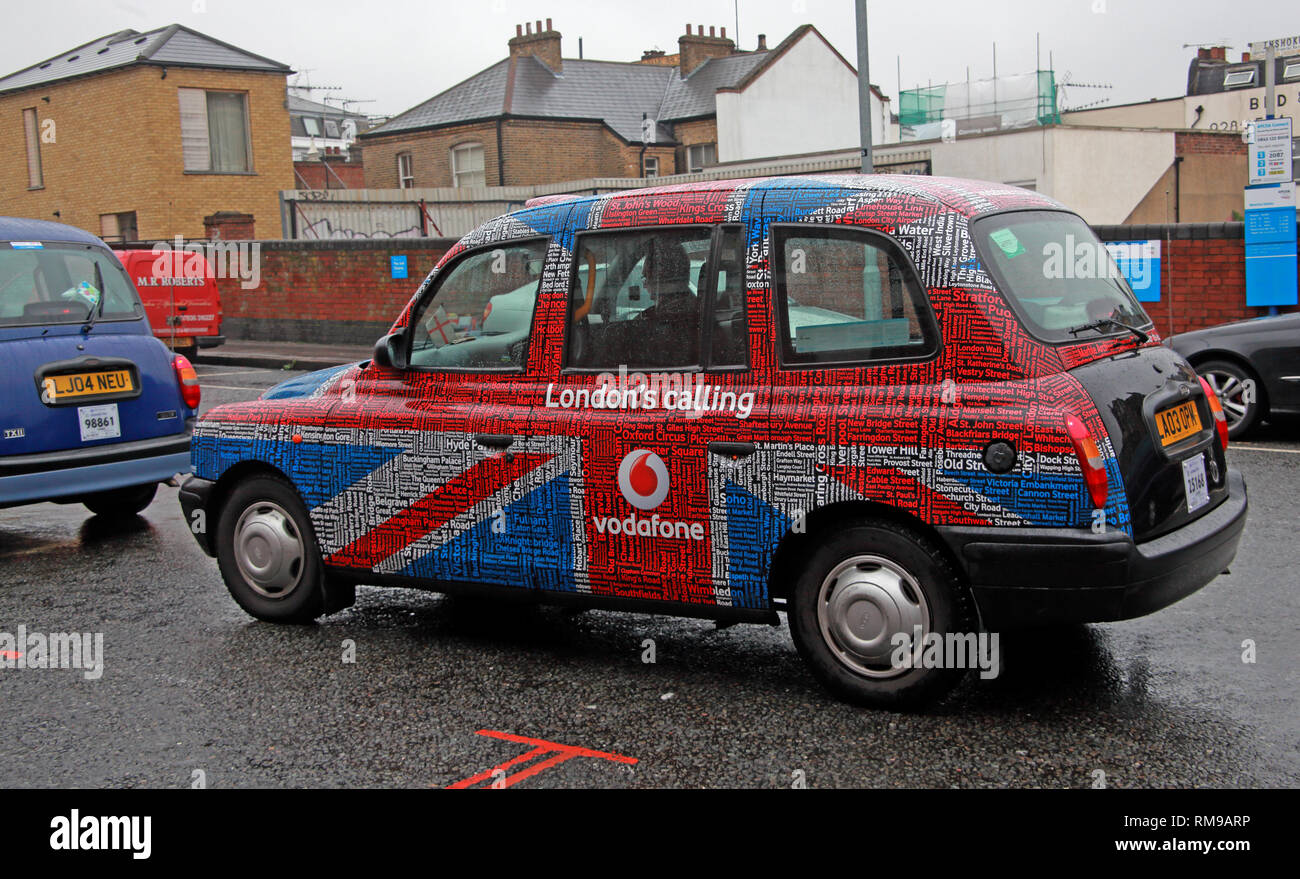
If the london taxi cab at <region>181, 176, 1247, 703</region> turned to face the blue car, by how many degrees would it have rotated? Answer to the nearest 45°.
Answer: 0° — it already faces it

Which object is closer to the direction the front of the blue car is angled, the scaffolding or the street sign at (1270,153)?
the scaffolding

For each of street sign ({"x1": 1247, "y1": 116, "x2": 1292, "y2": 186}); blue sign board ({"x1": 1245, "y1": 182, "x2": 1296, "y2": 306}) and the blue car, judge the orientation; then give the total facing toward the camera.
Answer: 2

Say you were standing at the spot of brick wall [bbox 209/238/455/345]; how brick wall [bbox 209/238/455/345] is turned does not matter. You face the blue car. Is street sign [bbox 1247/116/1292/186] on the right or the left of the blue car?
left

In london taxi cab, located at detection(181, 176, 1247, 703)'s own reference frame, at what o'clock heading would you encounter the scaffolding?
The scaffolding is roughly at 2 o'clock from the london taxi cab.

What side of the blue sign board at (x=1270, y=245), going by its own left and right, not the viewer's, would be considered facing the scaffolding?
back

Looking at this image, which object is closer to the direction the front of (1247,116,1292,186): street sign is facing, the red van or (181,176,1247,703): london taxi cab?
the london taxi cab

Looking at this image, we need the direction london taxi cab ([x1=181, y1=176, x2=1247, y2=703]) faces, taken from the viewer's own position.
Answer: facing away from the viewer and to the left of the viewer

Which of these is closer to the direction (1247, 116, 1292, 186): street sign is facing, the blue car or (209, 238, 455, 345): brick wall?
the blue car

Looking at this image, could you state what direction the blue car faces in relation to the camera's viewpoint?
facing away from the viewer and to the left of the viewer

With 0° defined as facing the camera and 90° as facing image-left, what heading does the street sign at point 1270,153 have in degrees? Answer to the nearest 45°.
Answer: approximately 0°

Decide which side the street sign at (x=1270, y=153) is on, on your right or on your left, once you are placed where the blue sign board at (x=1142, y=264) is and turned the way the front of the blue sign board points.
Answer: on your left

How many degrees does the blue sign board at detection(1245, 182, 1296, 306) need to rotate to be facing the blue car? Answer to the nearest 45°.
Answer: approximately 45° to its right

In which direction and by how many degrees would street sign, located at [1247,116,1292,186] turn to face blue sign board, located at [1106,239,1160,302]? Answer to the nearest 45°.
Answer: approximately 90° to its right

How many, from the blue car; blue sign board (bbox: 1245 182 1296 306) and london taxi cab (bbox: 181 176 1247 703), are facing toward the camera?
1

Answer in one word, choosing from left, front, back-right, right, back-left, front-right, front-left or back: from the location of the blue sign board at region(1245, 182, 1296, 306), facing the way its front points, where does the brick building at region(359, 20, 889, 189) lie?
back-right
